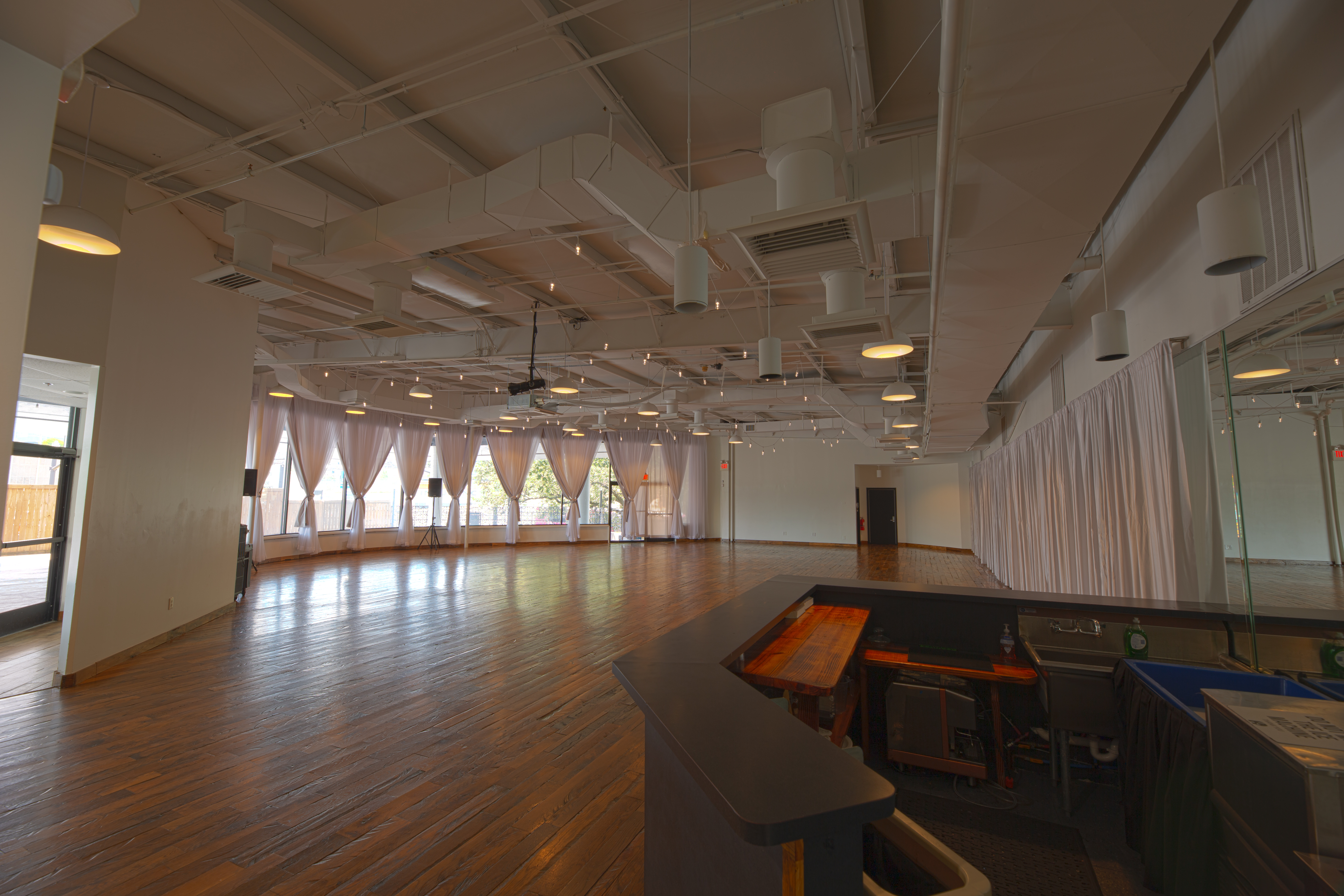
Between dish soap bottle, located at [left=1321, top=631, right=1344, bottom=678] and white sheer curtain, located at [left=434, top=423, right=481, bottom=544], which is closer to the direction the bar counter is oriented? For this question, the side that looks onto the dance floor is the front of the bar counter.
the white sheer curtain

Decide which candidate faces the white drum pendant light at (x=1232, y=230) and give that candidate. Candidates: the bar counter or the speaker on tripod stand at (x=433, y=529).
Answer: the speaker on tripod stand

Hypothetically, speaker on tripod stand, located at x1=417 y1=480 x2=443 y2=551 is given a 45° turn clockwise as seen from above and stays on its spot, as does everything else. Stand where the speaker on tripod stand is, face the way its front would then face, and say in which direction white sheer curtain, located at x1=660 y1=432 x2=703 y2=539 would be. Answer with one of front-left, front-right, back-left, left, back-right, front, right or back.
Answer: back-left

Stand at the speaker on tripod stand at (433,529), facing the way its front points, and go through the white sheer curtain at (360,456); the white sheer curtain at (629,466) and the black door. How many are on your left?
2

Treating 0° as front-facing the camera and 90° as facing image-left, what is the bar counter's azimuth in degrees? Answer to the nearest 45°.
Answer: approximately 90°

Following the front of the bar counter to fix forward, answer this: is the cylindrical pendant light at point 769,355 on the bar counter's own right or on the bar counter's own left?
on the bar counter's own right

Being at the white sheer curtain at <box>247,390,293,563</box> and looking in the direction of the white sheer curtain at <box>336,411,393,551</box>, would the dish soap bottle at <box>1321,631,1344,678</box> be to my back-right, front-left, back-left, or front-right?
back-right

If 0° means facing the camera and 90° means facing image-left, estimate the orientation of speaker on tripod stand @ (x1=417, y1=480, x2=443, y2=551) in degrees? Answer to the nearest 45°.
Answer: approximately 0°

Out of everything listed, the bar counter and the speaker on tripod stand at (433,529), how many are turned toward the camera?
1

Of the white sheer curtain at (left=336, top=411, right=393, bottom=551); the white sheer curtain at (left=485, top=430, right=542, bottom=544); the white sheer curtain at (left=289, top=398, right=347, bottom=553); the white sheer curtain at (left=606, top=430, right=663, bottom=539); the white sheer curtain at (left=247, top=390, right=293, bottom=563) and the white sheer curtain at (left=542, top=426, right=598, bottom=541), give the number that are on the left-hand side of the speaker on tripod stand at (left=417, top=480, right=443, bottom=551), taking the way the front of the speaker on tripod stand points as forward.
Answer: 3

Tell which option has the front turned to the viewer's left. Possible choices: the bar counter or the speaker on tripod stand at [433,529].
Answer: the bar counter

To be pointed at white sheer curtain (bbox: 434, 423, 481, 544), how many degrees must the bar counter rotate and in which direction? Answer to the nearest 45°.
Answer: approximately 45° to its right
